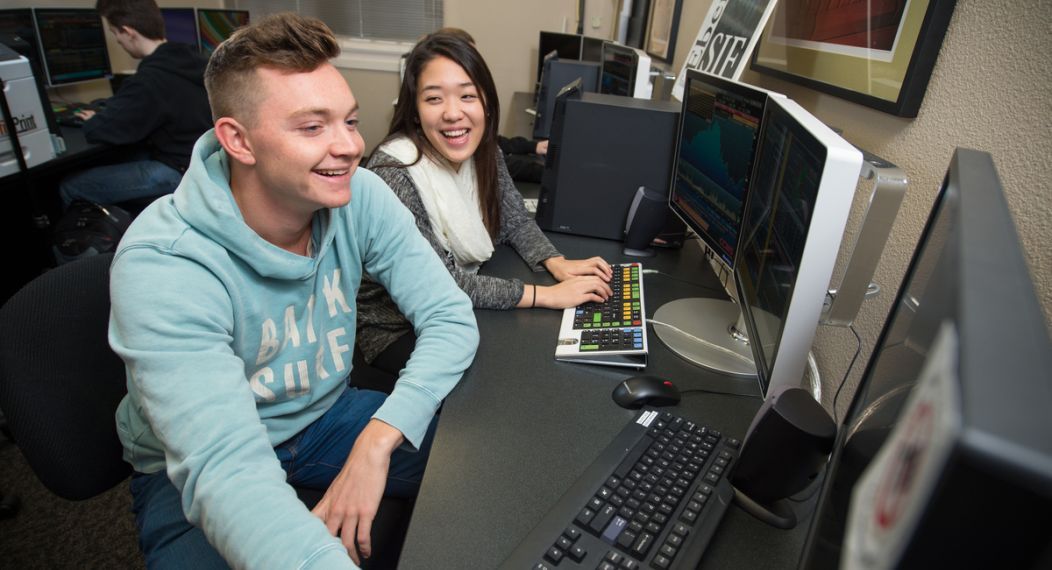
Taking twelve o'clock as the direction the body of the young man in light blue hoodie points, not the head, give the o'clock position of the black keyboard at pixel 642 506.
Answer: The black keyboard is roughly at 12 o'clock from the young man in light blue hoodie.

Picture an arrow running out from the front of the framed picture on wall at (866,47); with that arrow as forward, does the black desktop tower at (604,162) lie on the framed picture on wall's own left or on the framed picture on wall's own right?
on the framed picture on wall's own right

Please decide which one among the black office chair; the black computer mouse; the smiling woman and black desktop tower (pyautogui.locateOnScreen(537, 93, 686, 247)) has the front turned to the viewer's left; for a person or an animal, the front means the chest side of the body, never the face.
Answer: the black desktop tower

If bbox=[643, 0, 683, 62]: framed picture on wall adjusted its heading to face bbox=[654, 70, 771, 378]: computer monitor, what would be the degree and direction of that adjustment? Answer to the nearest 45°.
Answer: approximately 45° to its left

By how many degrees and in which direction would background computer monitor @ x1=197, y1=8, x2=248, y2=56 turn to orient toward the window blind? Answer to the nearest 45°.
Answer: approximately 90° to its left

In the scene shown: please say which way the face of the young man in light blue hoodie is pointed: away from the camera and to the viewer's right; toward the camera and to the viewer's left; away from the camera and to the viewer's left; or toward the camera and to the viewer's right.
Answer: toward the camera and to the viewer's right

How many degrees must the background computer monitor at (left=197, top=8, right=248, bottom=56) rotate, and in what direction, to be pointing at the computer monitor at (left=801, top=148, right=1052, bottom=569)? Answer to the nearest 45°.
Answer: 0° — it already faces it
